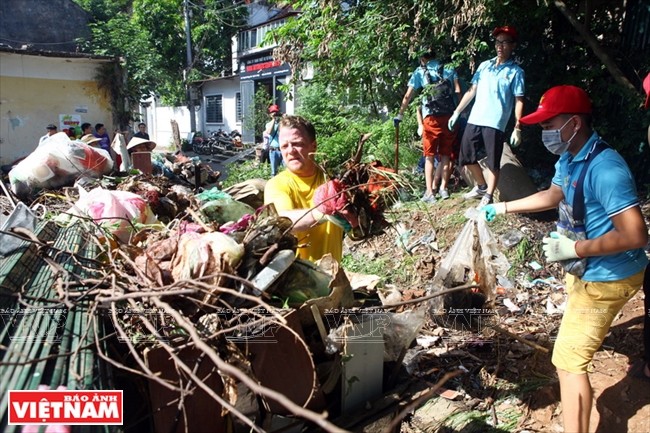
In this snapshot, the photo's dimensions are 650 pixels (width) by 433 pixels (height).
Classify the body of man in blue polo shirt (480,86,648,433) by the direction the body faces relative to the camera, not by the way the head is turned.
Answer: to the viewer's left

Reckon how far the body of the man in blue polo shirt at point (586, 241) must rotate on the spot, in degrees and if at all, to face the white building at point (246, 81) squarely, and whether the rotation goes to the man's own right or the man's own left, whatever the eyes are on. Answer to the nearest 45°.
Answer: approximately 45° to the man's own right

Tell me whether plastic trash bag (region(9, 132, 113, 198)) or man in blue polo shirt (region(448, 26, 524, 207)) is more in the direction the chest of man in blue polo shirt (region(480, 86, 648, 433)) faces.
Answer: the plastic trash bag

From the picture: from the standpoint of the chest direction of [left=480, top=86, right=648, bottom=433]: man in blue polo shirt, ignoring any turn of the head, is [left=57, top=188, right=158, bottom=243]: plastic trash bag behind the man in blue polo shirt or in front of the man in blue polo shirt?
in front

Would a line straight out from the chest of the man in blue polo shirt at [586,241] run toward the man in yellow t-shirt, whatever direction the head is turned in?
yes

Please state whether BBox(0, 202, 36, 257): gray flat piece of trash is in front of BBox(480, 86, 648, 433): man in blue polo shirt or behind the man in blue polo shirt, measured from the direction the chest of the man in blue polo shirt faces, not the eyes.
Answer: in front

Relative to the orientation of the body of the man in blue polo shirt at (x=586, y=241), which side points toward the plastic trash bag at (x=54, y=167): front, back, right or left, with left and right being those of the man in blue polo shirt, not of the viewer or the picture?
front

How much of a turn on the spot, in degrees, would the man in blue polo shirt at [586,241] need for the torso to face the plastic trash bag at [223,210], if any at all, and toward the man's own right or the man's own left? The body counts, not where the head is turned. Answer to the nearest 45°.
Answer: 0° — they already face it

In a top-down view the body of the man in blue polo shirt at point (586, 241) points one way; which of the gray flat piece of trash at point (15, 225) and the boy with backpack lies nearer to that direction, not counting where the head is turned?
the gray flat piece of trash

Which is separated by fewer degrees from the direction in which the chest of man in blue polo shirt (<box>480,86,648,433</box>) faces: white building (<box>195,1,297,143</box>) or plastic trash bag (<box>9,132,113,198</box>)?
the plastic trash bag
